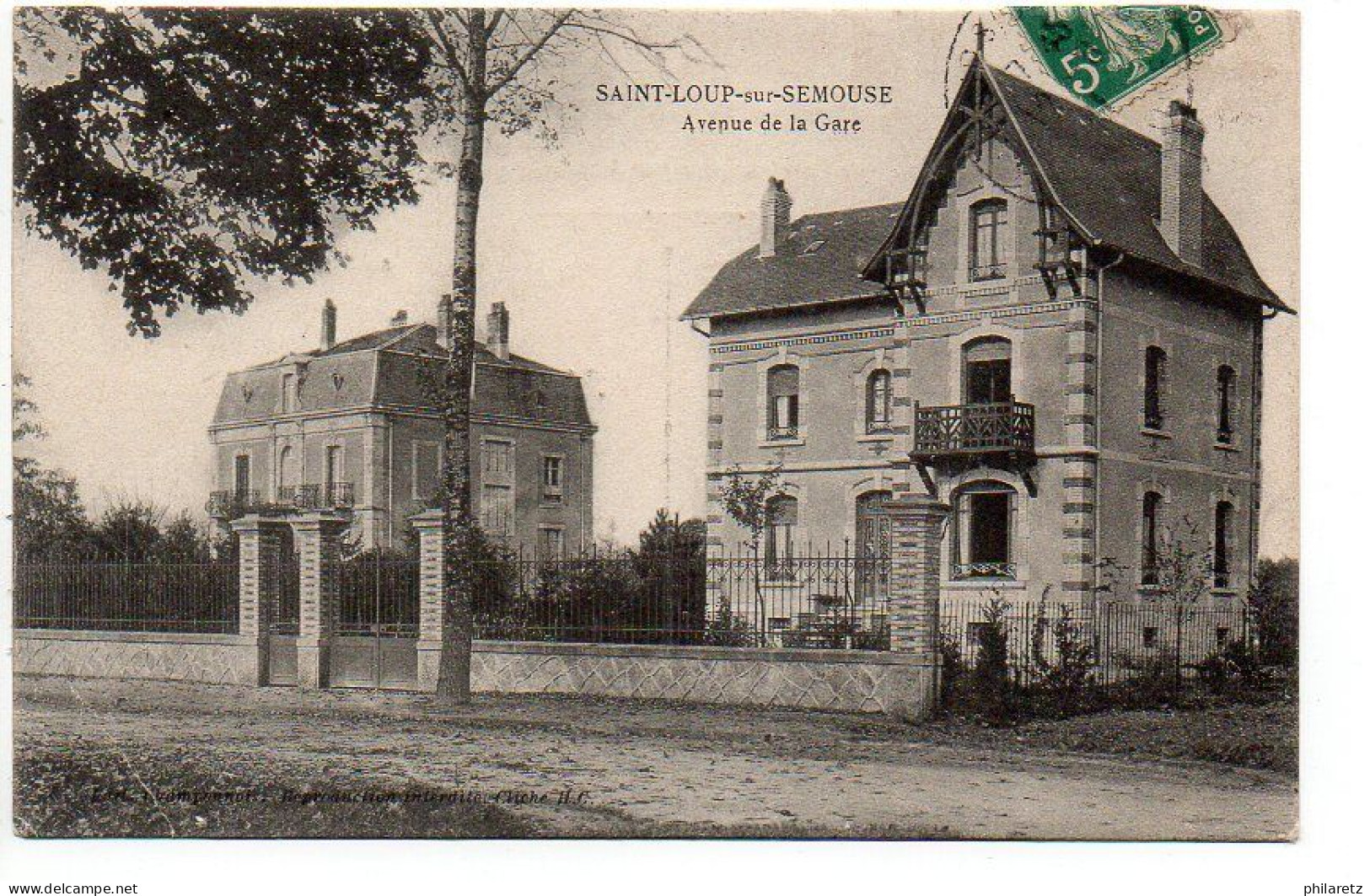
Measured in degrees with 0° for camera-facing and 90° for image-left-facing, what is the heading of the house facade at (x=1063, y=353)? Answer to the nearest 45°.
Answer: approximately 45°

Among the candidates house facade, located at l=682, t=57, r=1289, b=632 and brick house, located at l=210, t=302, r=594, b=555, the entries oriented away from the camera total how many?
0

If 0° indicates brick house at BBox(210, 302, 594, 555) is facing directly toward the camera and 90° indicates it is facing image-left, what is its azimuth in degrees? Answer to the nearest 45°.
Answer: approximately 45°

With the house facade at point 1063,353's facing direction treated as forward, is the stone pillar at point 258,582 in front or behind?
in front
